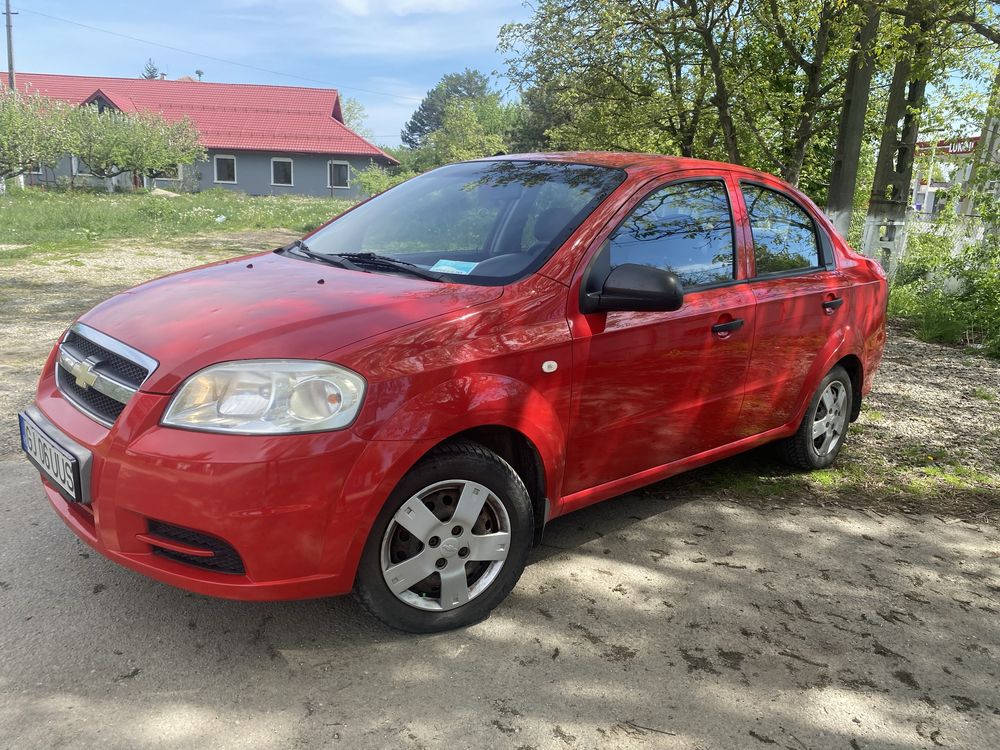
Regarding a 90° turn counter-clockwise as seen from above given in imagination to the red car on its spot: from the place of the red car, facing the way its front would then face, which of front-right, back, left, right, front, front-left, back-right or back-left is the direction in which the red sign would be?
left

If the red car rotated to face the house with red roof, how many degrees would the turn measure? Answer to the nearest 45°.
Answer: approximately 135° to its right

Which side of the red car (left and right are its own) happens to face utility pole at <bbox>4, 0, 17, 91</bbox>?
right

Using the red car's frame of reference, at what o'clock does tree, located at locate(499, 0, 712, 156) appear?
The tree is roughly at 5 o'clock from the red car.

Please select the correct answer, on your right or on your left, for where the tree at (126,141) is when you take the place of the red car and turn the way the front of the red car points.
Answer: on your right

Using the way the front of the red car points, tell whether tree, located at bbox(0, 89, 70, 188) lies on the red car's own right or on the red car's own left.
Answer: on the red car's own right

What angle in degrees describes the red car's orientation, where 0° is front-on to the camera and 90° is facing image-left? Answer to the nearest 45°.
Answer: approximately 45°

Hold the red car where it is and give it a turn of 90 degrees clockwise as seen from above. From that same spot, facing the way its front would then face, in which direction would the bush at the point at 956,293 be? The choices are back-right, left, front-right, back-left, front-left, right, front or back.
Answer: right
